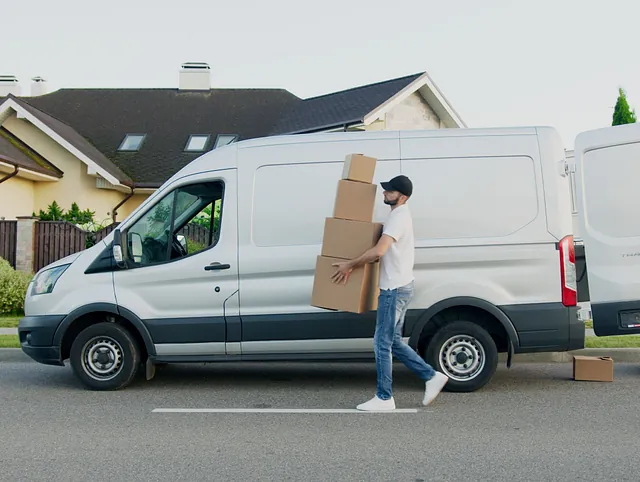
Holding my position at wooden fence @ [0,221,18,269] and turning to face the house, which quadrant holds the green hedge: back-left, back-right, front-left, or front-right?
back-right

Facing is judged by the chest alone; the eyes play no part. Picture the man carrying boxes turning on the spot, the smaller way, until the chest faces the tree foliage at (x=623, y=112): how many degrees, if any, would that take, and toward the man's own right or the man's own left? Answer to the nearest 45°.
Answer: approximately 135° to the man's own right

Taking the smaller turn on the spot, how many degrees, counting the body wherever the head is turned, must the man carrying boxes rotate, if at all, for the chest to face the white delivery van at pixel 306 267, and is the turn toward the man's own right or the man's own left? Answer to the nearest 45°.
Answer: approximately 45° to the man's own right

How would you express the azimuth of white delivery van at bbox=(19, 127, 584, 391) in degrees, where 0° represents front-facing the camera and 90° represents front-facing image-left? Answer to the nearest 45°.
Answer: approximately 90°

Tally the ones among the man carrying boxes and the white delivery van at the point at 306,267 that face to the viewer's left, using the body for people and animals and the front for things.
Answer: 2

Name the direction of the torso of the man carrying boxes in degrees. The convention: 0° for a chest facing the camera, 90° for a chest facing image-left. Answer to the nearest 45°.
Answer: approximately 90°

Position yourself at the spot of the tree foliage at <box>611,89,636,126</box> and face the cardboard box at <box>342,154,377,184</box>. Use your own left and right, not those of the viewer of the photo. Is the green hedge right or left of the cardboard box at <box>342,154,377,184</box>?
right

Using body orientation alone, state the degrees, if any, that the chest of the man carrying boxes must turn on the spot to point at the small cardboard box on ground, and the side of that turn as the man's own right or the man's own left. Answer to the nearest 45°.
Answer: approximately 135° to the man's own right

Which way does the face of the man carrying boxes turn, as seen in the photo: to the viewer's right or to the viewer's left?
to the viewer's left

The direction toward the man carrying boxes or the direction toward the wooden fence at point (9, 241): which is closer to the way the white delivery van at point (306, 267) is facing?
the wooden fence

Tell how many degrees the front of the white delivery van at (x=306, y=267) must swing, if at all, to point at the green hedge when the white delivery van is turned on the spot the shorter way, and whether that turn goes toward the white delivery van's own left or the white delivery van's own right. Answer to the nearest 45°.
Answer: approximately 45° to the white delivery van's own right
